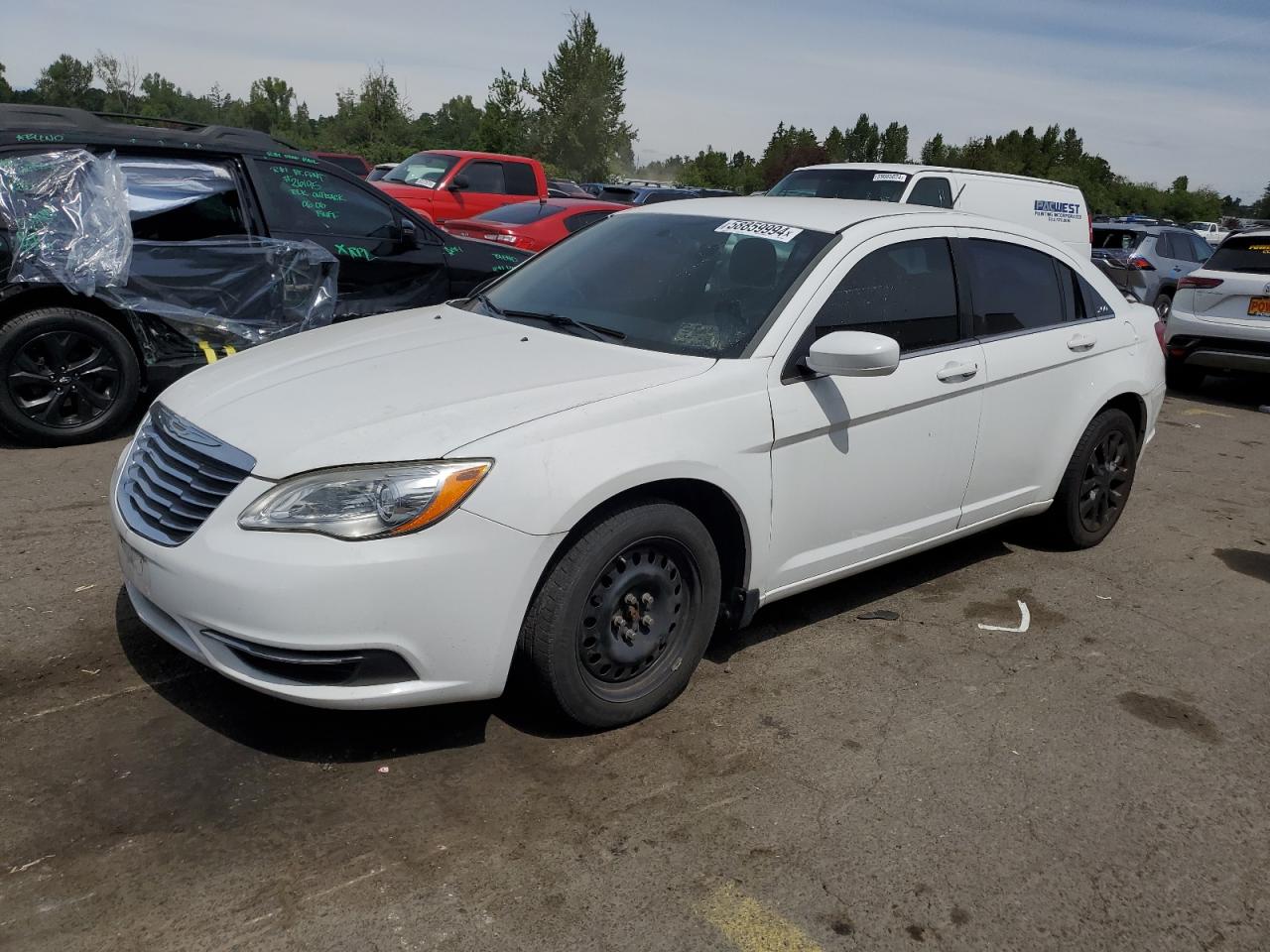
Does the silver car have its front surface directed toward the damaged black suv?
no

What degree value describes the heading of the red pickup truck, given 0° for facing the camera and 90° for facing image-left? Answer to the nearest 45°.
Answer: approximately 45°

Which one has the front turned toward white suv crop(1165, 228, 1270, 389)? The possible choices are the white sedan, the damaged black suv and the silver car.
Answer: the damaged black suv

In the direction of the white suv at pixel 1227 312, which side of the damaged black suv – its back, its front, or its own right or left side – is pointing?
front

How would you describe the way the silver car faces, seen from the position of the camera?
facing away from the viewer and to the right of the viewer

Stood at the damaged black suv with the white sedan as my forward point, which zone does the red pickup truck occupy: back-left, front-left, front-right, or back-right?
back-left

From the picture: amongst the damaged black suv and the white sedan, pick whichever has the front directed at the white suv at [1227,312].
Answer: the damaged black suv

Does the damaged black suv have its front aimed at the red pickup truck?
no

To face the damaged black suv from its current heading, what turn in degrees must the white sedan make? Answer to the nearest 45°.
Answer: approximately 90° to its right

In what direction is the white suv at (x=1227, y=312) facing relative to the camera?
away from the camera

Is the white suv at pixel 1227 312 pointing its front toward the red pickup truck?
no

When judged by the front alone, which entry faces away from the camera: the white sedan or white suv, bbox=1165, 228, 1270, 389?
the white suv

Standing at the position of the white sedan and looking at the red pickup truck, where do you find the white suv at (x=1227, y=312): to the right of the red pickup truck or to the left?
right

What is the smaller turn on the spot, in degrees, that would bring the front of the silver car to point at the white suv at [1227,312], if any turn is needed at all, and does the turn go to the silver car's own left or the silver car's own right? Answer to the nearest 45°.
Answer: approximately 135° to the silver car's own right

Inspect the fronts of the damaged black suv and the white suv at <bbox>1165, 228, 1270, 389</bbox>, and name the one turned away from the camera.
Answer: the white suv

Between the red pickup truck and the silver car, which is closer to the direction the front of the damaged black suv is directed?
the silver car

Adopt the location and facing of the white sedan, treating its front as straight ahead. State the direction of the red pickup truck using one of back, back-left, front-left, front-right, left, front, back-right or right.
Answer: back-right

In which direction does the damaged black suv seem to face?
to the viewer's right
